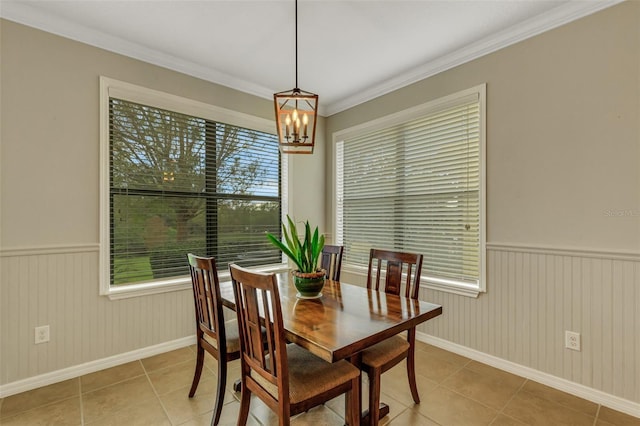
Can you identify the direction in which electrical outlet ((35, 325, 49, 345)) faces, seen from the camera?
facing the viewer

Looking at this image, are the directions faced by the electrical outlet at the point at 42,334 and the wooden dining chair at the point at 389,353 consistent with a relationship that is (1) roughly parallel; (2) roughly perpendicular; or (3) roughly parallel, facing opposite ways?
roughly perpendicular

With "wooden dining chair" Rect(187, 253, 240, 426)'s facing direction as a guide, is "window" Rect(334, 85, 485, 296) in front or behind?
in front

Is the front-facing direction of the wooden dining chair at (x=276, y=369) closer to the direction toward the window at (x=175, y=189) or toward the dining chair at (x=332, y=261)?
the dining chair

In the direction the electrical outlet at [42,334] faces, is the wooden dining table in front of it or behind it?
in front

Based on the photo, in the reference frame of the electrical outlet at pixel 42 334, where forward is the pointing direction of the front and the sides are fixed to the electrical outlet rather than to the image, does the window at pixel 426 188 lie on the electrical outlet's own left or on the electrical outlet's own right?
on the electrical outlet's own left

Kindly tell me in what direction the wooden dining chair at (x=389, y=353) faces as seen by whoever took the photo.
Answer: facing the viewer and to the left of the viewer

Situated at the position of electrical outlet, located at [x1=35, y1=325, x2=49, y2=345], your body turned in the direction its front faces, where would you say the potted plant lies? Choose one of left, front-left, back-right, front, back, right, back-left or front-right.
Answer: front-left

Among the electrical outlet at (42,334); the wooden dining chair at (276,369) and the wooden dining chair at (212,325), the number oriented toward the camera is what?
1

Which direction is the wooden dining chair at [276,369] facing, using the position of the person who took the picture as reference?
facing away from the viewer and to the right of the viewer

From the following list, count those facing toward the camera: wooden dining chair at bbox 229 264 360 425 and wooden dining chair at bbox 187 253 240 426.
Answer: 0

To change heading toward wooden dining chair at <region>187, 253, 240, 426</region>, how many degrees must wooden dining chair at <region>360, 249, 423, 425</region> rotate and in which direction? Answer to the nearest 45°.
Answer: approximately 45° to its right

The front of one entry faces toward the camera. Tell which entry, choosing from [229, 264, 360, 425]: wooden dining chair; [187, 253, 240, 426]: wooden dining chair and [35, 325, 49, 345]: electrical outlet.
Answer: the electrical outlet

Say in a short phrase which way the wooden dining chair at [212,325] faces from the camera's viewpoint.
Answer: facing away from the viewer and to the right of the viewer

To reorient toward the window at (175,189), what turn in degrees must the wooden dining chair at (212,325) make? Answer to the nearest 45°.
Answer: approximately 45° to its left

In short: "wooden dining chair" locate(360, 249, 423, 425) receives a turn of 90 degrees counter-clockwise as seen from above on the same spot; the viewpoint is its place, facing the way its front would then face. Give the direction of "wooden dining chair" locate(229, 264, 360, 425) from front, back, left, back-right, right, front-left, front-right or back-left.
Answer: right
